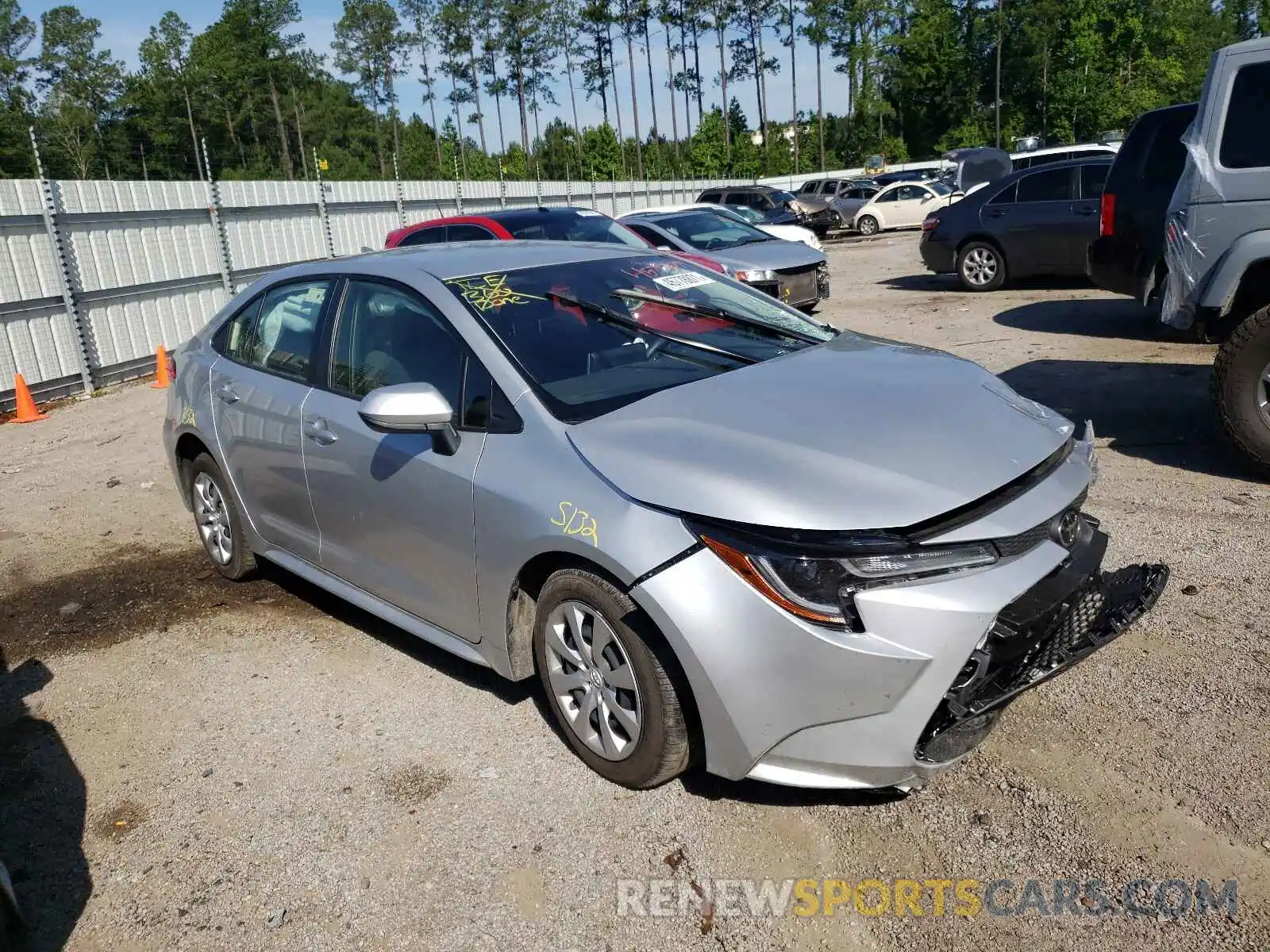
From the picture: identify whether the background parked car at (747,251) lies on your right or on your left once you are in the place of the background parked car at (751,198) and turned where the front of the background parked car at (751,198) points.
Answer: on your right

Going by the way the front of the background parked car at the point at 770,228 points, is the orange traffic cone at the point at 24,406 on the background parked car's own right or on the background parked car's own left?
on the background parked car's own right

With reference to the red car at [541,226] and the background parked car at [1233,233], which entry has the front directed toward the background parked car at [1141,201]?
the red car

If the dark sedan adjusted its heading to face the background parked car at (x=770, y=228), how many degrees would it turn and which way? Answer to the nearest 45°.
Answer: approximately 180°

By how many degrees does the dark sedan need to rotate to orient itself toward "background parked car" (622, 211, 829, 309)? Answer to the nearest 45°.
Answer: approximately 135° to its right

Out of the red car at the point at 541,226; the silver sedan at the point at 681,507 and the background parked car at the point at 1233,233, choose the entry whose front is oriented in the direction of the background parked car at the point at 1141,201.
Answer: the red car

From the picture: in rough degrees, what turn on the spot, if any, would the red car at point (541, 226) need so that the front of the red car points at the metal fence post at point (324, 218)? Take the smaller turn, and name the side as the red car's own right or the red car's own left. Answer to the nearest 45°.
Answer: approximately 180°

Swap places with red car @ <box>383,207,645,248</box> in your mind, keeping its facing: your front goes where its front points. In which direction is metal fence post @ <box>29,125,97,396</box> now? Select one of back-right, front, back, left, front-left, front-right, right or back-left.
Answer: back-right

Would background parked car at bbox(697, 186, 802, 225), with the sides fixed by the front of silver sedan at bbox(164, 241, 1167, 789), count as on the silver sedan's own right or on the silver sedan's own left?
on the silver sedan's own left

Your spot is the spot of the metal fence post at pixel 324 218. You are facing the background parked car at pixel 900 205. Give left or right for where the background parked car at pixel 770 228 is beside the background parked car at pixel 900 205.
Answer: right

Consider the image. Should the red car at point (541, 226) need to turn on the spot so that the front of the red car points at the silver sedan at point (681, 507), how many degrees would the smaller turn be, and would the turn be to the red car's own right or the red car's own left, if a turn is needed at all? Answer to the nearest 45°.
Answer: approximately 45° to the red car's own right

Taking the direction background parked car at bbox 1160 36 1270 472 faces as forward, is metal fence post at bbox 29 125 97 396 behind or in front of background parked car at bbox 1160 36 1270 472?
behind
